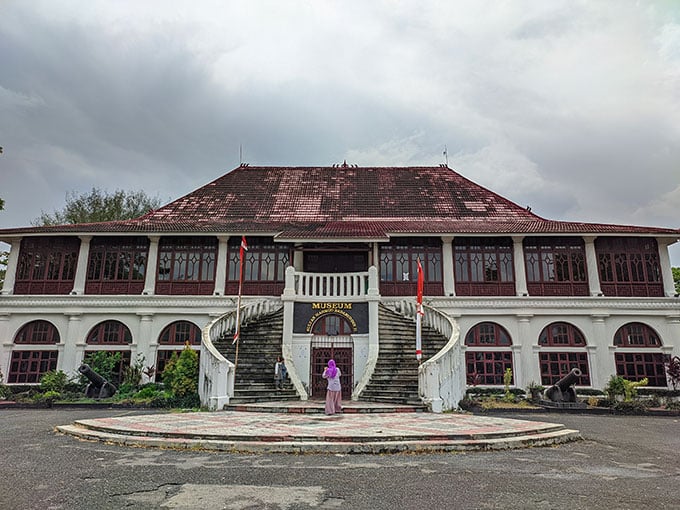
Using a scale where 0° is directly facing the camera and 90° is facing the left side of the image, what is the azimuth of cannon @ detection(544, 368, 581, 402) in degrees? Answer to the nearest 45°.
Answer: approximately 315°

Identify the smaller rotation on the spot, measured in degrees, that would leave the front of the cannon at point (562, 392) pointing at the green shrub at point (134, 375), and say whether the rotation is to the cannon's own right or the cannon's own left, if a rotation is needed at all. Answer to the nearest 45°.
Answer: approximately 135° to the cannon's own right

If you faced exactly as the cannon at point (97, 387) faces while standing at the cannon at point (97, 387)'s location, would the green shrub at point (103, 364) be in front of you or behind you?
behind

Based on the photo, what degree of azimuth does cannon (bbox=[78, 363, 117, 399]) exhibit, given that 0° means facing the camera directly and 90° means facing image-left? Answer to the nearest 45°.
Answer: approximately 45°
